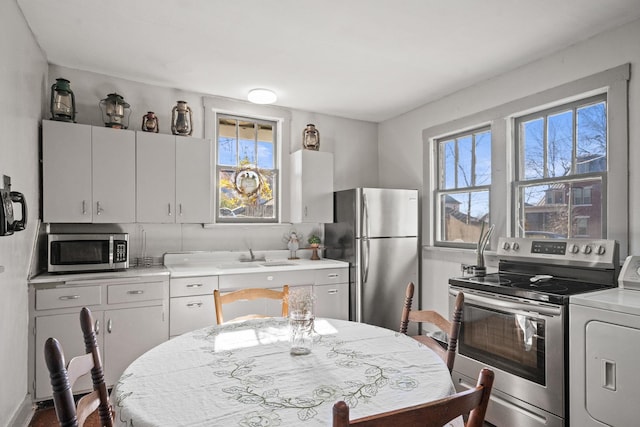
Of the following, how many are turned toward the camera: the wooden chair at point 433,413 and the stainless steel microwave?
1

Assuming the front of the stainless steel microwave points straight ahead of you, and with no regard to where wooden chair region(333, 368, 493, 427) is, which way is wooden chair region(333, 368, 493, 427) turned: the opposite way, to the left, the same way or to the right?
the opposite way

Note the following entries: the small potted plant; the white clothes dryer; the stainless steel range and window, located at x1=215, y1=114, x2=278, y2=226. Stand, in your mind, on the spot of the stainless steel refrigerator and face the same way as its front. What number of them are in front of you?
2

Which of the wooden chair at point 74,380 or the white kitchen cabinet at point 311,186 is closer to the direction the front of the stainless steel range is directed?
the wooden chair

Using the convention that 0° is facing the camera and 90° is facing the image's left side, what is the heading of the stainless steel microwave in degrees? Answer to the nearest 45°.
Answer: approximately 0°

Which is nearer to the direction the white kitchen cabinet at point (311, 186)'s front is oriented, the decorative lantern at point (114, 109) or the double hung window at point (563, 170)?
the double hung window

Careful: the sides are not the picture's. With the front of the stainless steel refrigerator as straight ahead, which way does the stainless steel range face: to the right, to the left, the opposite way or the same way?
to the right

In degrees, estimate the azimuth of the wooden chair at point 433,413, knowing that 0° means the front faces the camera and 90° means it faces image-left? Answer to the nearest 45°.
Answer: approximately 135°

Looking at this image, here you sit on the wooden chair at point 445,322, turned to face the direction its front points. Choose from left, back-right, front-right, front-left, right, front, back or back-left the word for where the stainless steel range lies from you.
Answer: back

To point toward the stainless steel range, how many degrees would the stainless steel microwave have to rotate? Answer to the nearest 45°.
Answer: approximately 45° to its left

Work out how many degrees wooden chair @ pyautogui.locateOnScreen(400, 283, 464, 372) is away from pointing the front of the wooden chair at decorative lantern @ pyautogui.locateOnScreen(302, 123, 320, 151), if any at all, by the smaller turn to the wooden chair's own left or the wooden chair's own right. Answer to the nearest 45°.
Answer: approximately 90° to the wooden chair's own right
